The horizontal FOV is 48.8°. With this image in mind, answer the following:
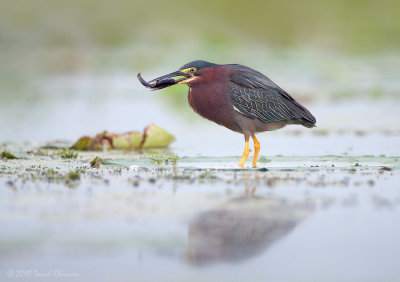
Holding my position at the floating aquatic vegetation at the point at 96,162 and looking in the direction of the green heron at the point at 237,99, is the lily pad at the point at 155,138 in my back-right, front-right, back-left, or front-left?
front-left

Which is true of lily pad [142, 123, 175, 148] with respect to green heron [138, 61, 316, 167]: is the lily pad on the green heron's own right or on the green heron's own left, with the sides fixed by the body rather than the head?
on the green heron's own right

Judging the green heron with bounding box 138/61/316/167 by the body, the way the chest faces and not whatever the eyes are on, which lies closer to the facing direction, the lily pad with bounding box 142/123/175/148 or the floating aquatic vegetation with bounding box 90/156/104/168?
the floating aquatic vegetation

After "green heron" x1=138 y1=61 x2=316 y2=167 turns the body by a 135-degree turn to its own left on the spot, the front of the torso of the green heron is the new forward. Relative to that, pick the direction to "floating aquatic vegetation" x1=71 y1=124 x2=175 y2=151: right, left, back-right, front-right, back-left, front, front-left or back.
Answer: back

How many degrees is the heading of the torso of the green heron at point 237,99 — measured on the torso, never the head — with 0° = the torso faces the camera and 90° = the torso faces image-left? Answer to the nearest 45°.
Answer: approximately 90°

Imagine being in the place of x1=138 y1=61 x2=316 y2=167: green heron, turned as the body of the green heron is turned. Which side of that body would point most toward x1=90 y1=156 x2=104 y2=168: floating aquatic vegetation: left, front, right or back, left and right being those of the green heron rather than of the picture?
front
